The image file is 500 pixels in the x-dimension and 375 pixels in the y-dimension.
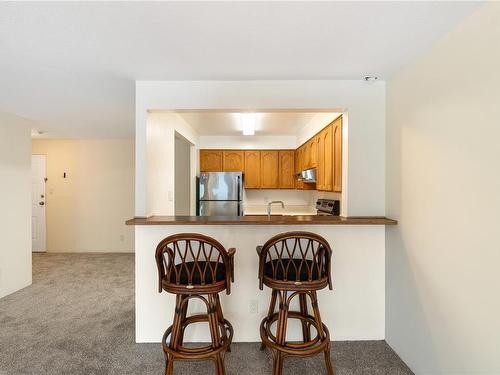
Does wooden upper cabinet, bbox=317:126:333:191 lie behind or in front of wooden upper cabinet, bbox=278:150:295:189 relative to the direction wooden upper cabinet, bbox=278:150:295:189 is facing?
in front

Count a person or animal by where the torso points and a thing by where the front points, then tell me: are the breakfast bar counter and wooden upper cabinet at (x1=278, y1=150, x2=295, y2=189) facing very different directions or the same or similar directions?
same or similar directions

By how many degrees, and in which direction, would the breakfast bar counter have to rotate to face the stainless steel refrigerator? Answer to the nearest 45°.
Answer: approximately 135° to its right

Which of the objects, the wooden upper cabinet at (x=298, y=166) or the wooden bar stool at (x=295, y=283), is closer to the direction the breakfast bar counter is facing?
the wooden bar stool

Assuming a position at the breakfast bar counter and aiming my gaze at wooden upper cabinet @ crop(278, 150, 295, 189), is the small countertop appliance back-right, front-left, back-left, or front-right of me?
front-right

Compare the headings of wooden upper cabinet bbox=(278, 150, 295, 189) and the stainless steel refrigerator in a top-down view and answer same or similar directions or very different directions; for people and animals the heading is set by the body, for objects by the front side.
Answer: same or similar directions

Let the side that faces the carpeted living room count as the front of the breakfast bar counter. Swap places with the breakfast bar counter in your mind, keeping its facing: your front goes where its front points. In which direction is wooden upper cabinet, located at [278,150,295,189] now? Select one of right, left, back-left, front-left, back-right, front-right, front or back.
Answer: back

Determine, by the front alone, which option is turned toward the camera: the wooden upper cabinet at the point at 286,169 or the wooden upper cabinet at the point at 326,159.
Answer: the wooden upper cabinet at the point at 286,169

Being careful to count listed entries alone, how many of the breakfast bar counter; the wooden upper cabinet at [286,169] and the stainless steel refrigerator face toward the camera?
3

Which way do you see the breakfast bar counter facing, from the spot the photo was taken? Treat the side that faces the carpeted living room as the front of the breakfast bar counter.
facing the viewer

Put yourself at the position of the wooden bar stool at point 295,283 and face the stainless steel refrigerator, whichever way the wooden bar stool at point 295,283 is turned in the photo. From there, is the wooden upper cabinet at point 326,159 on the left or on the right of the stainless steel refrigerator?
right

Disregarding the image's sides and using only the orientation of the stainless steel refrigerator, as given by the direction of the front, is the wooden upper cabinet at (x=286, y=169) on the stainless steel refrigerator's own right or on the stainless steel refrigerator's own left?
on the stainless steel refrigerator's own left

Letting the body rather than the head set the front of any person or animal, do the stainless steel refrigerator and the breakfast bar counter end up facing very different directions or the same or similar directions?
same or similar directions

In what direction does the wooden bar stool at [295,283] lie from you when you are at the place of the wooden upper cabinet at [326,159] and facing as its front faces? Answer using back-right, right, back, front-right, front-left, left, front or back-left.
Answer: left

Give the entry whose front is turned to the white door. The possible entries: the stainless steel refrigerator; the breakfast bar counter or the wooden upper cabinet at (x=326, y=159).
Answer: the wooden upper cabinet

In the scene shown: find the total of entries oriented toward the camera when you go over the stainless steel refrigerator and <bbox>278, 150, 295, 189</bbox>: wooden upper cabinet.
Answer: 2

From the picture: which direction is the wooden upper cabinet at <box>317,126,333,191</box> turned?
to the viewer's left
